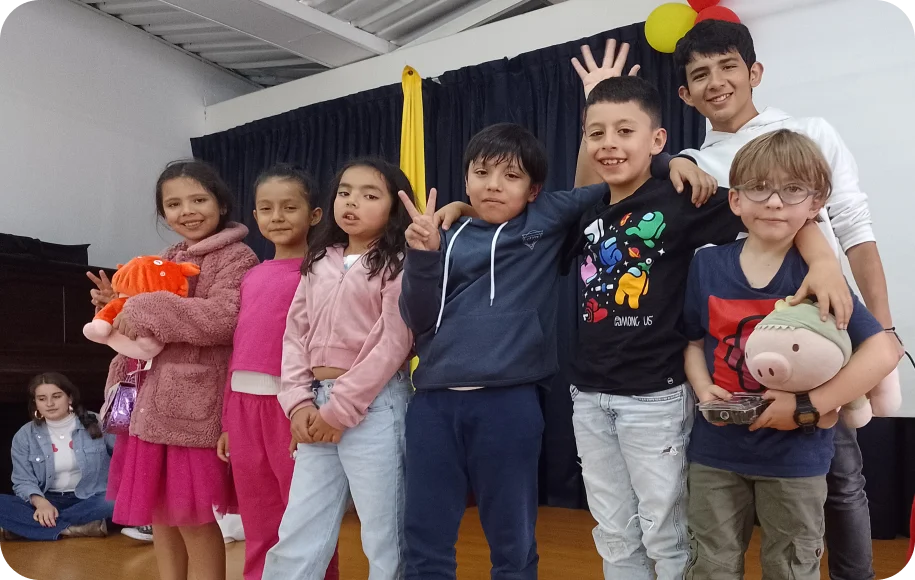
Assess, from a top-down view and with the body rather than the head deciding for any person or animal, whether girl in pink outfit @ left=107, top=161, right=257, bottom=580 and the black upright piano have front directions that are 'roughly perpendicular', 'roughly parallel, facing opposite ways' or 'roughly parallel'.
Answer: roughly perpendicular

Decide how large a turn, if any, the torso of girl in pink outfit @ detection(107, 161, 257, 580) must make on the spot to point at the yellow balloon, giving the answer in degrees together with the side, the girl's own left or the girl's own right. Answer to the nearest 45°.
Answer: approximately 135° to the girl's own left

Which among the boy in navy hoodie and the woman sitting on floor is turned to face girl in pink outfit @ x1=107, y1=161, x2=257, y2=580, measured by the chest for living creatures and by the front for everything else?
the woman sitting on floor

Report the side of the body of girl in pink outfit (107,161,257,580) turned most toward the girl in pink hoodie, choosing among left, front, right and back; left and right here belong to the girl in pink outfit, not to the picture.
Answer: left

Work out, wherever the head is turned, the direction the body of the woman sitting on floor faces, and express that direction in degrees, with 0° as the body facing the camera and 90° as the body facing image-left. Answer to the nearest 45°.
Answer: approximately 0°

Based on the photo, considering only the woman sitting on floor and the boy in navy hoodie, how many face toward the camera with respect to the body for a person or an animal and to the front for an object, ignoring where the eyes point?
2

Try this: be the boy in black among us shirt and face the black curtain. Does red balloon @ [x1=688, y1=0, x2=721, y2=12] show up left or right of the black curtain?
right
